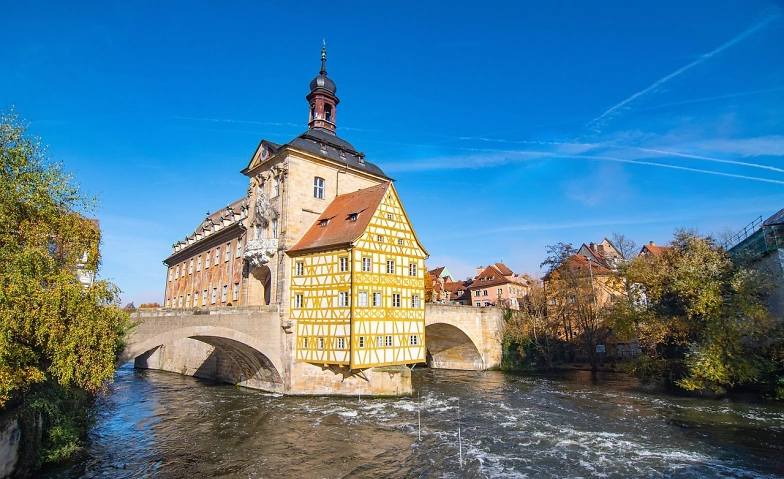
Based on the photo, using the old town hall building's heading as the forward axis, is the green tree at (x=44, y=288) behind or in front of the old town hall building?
in front

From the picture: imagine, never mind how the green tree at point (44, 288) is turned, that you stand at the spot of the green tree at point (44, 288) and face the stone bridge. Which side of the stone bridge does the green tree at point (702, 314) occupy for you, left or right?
right

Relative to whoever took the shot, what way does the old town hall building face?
facing the viewer and to the left of the viewer

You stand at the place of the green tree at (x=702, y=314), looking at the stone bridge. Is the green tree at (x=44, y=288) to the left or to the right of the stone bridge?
left

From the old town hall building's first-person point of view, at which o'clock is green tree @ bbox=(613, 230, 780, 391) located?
The green tree is roughly at 8 o'clock from the old town hall building.
